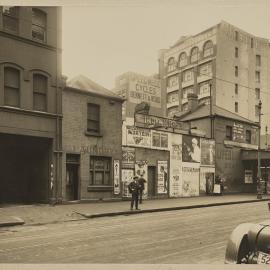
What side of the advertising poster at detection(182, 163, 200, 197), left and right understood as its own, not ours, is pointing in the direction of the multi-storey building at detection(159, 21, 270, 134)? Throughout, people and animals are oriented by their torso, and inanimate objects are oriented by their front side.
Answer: back

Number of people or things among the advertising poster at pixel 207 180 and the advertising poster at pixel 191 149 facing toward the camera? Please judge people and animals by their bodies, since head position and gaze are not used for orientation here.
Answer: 2

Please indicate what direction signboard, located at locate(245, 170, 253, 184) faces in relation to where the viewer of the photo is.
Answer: facing the viewer

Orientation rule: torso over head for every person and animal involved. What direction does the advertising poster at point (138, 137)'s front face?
toward the camera

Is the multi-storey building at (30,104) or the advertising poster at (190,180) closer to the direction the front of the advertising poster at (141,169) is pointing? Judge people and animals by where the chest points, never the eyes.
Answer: the multi-storey building

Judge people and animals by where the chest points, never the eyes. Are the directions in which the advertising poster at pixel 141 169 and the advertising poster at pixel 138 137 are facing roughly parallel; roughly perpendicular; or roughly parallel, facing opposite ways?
roughly parallel

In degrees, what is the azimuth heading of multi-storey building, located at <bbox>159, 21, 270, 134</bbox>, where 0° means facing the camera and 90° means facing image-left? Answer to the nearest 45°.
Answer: approximately 45°

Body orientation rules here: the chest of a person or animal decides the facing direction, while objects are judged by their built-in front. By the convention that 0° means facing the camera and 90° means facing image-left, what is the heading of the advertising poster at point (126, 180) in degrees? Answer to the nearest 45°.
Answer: approximately 0°

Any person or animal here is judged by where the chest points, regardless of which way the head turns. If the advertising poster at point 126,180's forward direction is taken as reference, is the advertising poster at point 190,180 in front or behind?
behind

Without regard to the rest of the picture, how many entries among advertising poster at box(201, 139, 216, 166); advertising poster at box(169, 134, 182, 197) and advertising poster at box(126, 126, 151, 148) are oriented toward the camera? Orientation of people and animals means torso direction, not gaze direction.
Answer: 3
